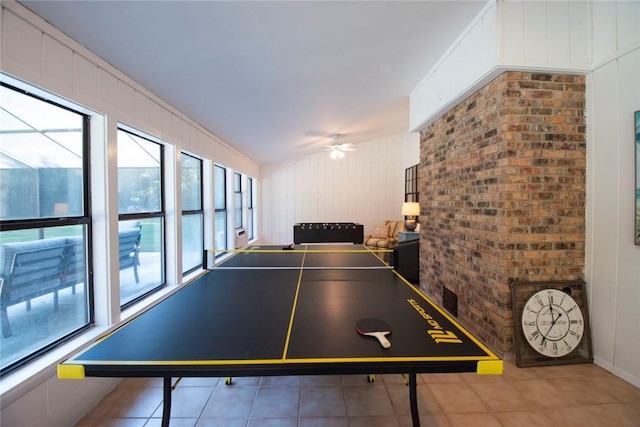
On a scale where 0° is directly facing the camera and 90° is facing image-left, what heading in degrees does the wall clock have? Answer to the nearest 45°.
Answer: approximately 0°

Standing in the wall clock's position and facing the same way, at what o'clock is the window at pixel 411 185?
The window is roughly at 5 o'clock from the wall clock.

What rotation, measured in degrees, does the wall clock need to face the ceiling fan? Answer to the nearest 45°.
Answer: approximately 135° to its right

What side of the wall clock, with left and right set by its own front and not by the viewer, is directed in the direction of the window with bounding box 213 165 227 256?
right

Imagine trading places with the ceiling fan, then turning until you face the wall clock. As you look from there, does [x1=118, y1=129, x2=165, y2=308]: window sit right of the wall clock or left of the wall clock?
right

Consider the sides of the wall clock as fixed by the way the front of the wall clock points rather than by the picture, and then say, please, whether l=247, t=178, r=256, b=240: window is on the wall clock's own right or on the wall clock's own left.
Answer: on the wall clock's own right

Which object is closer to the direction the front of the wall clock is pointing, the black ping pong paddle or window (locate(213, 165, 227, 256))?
the black ping pong paddle

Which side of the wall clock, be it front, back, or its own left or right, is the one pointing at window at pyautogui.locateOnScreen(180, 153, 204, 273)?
right

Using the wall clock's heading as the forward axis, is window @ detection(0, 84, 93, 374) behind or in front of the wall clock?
in front

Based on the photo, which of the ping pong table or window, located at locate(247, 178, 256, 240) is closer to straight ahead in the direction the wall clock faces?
the ping pong table

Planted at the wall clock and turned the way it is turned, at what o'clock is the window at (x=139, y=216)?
The window is roughly at 2 o'clock from the wall clock.

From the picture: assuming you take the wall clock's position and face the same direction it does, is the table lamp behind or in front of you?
behind
